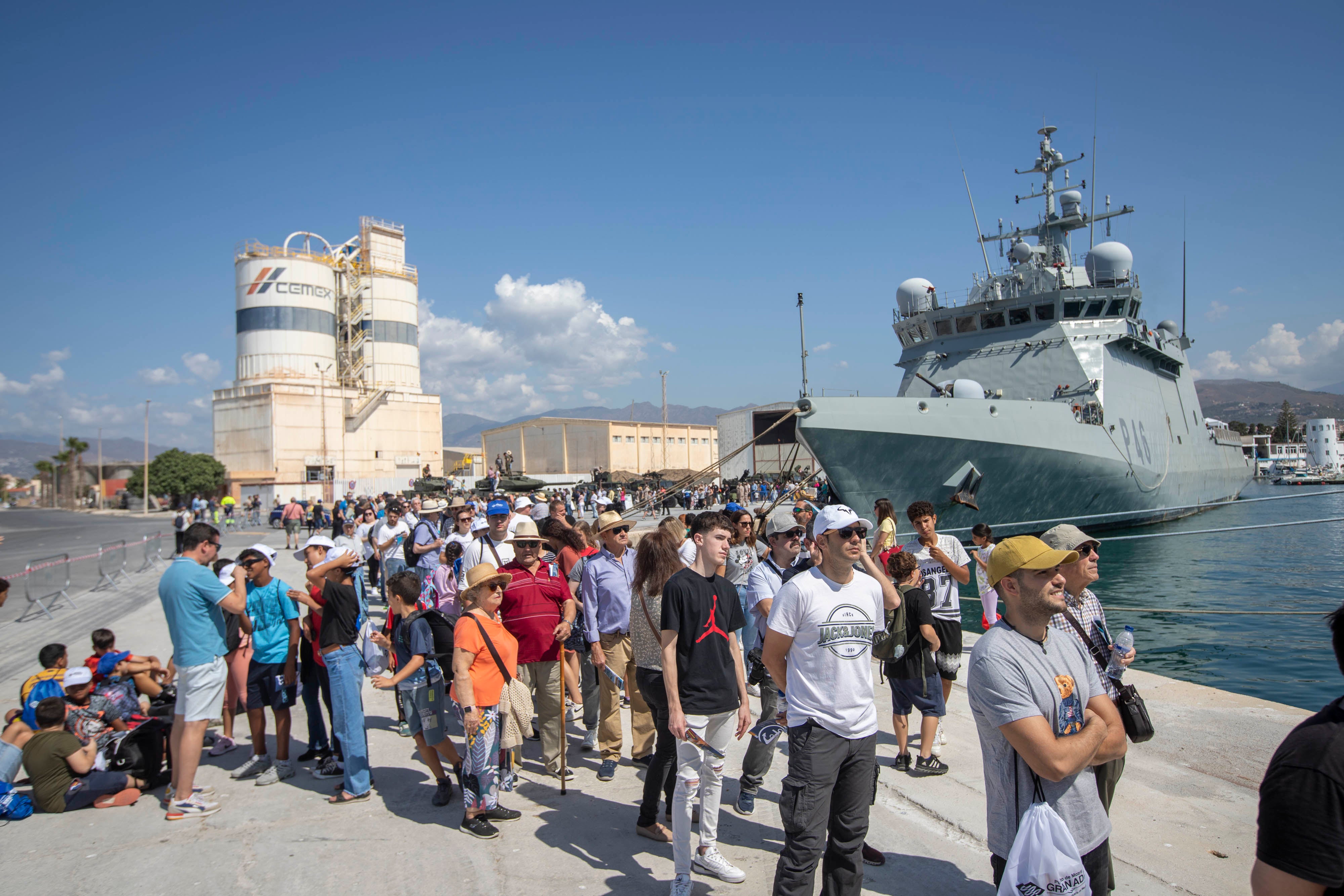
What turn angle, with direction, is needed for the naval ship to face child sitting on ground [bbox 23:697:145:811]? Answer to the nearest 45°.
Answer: approximately 45° to its left

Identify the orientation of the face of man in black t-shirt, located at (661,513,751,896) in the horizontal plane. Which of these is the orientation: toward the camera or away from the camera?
toward the camera

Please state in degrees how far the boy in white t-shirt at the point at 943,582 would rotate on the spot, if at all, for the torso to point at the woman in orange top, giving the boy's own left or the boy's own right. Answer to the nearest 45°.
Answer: approximately 45° to the boy's own right

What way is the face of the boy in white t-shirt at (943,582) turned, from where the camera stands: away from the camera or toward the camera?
toward the camera

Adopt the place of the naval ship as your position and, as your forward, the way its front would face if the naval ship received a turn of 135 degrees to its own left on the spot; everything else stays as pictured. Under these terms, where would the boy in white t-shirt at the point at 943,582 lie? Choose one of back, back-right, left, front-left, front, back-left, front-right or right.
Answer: right

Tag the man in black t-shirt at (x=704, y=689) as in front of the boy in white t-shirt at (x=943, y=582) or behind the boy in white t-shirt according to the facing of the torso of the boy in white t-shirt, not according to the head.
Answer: in front

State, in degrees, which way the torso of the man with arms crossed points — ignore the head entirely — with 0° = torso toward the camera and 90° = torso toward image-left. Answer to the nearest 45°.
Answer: approximately 315°

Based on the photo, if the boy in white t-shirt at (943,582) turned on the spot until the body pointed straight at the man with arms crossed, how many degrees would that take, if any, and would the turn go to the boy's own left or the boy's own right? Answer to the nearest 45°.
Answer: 0° — they already face them

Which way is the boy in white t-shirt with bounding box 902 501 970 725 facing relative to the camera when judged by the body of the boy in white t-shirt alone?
toward the camera

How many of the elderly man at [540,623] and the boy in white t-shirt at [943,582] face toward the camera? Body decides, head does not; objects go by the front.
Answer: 2

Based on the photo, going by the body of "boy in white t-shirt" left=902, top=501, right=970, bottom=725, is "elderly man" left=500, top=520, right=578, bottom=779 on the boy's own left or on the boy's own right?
on the boy's own right

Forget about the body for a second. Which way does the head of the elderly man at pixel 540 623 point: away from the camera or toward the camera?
toward the camera
